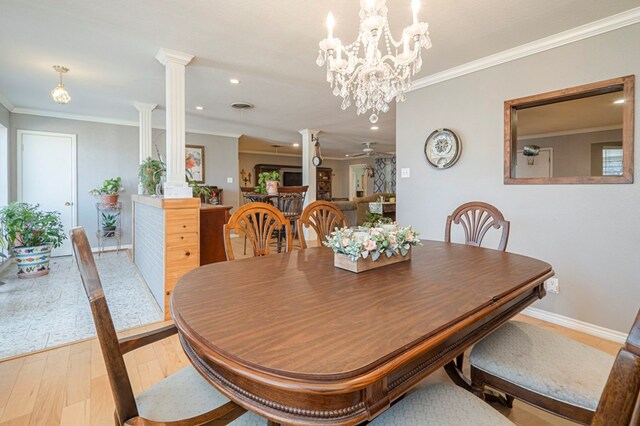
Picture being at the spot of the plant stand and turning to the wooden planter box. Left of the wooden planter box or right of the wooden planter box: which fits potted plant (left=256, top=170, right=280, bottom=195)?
left

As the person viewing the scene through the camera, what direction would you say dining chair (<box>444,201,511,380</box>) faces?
facing the viewer and to the left of the viewer

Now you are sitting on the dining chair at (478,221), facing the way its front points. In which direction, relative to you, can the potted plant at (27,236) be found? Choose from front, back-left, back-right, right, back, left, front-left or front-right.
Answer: front-right

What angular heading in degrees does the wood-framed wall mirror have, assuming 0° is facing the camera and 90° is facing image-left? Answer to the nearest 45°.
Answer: approximately 45°

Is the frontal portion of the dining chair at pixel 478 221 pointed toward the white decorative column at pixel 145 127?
no

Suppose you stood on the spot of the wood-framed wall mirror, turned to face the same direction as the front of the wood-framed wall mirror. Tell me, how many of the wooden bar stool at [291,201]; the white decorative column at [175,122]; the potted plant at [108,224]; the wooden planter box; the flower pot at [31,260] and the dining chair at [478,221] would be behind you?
0
